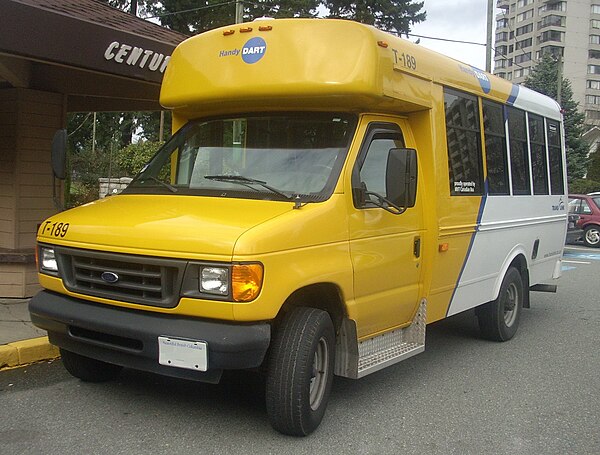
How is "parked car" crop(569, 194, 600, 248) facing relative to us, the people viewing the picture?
facing to the left of the viewer

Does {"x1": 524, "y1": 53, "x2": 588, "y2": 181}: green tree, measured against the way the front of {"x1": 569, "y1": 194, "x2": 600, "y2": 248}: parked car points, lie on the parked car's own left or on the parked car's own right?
on the parked car's own left

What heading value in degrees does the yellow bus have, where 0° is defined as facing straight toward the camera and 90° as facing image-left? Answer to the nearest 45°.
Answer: approximately 45°

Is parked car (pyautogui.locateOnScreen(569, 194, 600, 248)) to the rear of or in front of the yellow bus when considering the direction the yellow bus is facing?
to the rear

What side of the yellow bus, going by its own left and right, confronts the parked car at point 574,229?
back

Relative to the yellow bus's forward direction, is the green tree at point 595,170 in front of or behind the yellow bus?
behind

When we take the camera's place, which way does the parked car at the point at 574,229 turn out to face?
facing away from the viewer and to the right of the viewer
